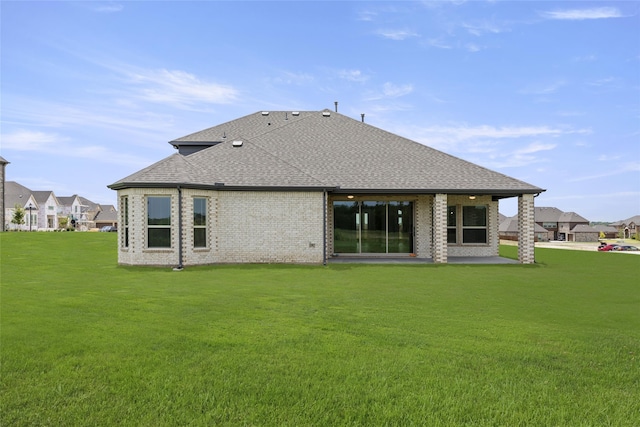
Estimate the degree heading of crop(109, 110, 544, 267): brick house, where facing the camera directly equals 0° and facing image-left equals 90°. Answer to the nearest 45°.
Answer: approximately 180°
